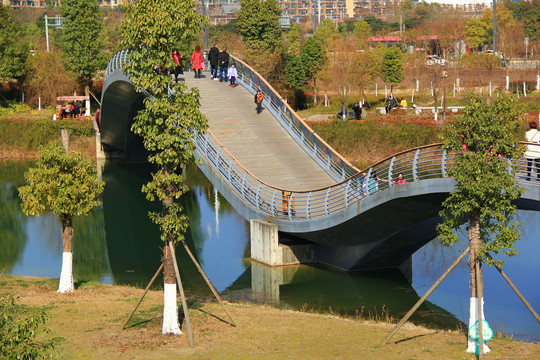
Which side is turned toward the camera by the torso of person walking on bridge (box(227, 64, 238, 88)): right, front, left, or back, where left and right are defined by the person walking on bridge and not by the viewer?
front

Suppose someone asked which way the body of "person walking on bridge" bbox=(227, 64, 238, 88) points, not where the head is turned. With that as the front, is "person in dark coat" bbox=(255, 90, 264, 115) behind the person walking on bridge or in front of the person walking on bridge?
in front

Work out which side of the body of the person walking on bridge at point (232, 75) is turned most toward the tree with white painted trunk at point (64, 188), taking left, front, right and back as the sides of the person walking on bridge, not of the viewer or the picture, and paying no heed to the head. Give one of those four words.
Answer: front

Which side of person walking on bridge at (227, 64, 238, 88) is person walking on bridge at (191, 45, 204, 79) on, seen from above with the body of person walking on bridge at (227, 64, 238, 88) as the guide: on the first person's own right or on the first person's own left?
on the first person's own right
